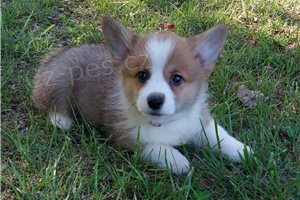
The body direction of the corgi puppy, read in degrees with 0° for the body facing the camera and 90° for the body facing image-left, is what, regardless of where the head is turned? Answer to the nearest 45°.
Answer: approximately 315°

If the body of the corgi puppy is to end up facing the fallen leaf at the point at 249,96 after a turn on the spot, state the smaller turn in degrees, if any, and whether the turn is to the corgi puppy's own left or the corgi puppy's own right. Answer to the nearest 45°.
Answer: approximately 90° to the corgi puppy's own left
